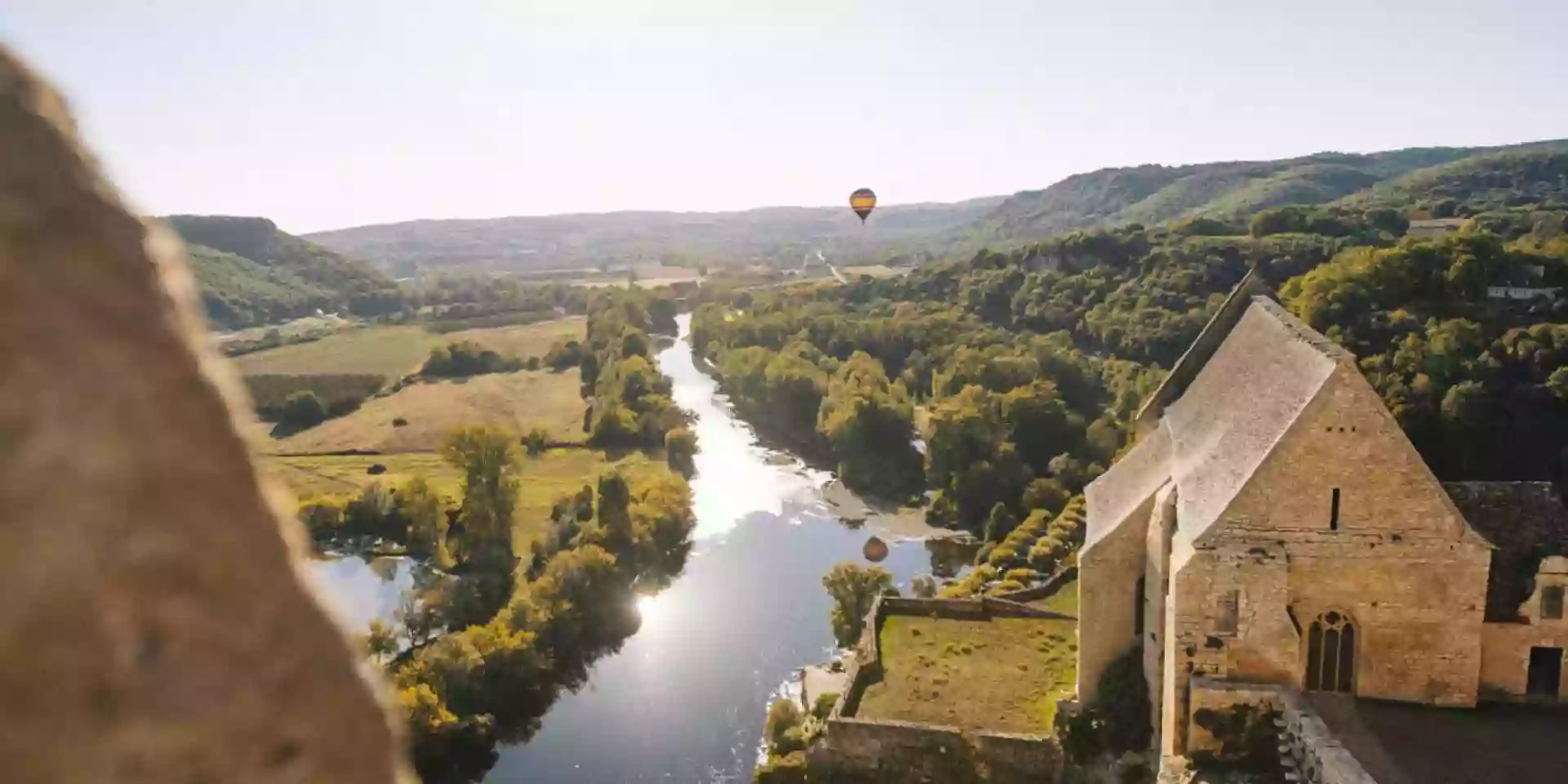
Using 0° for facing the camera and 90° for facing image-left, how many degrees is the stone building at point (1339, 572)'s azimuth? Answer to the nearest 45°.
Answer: approximately 0°

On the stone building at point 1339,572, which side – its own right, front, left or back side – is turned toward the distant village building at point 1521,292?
back

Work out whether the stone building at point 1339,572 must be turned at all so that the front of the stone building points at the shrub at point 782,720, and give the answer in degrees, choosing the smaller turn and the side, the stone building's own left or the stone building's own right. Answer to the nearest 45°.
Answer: approximately 90° to the stone building's own right

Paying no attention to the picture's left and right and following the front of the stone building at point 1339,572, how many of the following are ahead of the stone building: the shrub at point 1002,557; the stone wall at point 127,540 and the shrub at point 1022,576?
1

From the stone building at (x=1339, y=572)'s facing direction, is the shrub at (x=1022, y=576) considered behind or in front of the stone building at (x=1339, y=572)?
behind

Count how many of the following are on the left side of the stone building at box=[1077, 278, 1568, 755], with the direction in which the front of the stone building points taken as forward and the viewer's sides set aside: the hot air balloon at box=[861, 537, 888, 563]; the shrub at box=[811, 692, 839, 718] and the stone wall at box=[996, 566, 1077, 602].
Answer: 0

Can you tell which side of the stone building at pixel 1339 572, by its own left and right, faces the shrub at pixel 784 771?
right

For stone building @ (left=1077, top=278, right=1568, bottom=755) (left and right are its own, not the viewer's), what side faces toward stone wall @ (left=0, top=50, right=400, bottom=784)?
front

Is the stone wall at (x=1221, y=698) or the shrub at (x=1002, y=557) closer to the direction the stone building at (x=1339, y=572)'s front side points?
the stone wall

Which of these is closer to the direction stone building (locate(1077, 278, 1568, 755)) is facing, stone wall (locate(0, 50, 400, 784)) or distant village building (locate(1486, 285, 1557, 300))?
the stone wall

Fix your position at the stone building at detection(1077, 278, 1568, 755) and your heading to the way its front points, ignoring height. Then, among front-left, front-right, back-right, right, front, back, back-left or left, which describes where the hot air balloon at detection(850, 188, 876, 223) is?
back-right

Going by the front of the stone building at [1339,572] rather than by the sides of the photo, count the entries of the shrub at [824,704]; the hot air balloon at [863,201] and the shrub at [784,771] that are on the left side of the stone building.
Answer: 0

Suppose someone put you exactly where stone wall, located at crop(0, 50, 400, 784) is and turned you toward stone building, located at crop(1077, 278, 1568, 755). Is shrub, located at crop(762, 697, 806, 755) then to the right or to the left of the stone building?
left

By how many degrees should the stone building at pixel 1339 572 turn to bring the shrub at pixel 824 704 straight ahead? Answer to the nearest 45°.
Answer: approximately 90° to its right

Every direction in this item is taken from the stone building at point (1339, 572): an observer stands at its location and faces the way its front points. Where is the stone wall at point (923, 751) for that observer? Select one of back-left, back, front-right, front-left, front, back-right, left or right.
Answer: right

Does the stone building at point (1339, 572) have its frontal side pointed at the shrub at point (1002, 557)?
no
